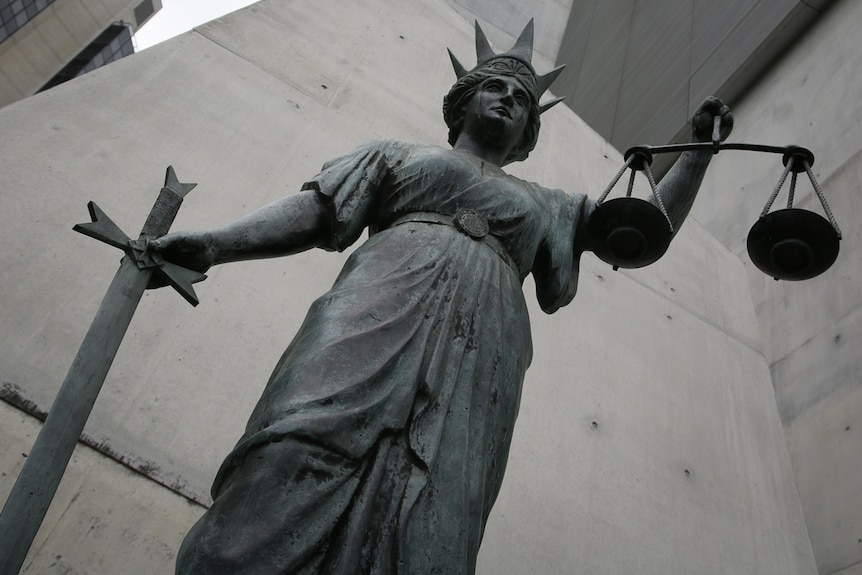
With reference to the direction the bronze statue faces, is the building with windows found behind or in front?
behind

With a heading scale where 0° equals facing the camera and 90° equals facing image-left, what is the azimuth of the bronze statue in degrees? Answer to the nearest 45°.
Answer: approximately 0°
